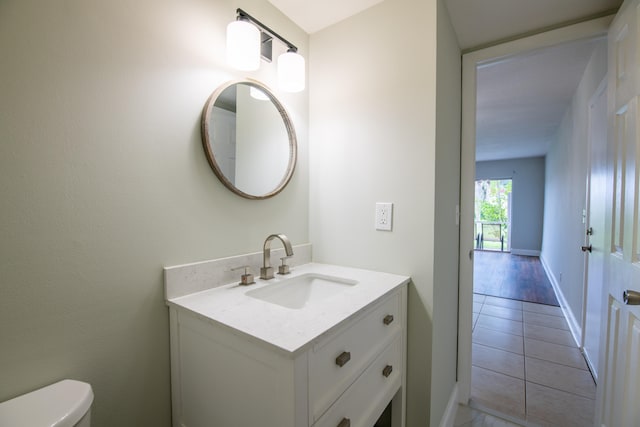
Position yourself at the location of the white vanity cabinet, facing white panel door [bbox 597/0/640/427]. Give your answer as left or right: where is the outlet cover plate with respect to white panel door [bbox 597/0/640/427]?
left

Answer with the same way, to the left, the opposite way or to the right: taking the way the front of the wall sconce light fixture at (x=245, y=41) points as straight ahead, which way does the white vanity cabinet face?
the same way

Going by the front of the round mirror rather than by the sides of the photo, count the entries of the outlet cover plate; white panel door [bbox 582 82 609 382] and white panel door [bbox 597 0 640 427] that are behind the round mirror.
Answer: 0

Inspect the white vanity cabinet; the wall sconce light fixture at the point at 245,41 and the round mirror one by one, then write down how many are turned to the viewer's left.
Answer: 0

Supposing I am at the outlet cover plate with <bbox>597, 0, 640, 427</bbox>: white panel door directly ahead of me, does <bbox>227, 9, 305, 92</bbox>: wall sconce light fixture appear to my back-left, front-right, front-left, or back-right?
back-right

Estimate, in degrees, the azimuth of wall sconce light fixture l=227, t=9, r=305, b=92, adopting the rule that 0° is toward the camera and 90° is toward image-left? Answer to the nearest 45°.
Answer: approximately 315°

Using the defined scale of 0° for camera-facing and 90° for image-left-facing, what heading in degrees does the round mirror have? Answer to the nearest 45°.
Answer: approximately 315°

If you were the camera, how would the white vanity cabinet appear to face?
facing the viewer and to the right of the viewer

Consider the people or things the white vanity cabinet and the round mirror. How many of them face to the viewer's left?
0

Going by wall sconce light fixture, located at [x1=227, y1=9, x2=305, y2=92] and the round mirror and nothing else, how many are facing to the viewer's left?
0

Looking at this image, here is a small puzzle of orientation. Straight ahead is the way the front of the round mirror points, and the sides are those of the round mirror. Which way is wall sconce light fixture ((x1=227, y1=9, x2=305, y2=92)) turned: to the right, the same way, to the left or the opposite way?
the same way

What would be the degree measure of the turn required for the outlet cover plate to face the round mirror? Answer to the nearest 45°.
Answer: approximately 45° to its right

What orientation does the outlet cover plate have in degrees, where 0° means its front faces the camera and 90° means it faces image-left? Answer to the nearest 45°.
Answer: approximately 45°

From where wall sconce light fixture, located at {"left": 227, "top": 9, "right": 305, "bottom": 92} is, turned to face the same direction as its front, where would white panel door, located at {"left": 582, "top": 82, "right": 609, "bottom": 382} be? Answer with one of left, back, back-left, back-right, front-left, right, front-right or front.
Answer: front-left

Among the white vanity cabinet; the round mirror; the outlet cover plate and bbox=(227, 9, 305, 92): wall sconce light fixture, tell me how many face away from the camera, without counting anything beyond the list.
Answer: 0

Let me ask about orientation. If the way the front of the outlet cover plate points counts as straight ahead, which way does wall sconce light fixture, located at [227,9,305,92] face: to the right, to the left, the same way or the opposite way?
to the left

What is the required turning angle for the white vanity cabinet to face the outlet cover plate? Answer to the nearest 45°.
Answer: approximately 90° to its left

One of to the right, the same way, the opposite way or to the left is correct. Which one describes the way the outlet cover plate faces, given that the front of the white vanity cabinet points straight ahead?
to the right

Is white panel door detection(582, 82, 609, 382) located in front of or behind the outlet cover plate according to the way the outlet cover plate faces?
behind
